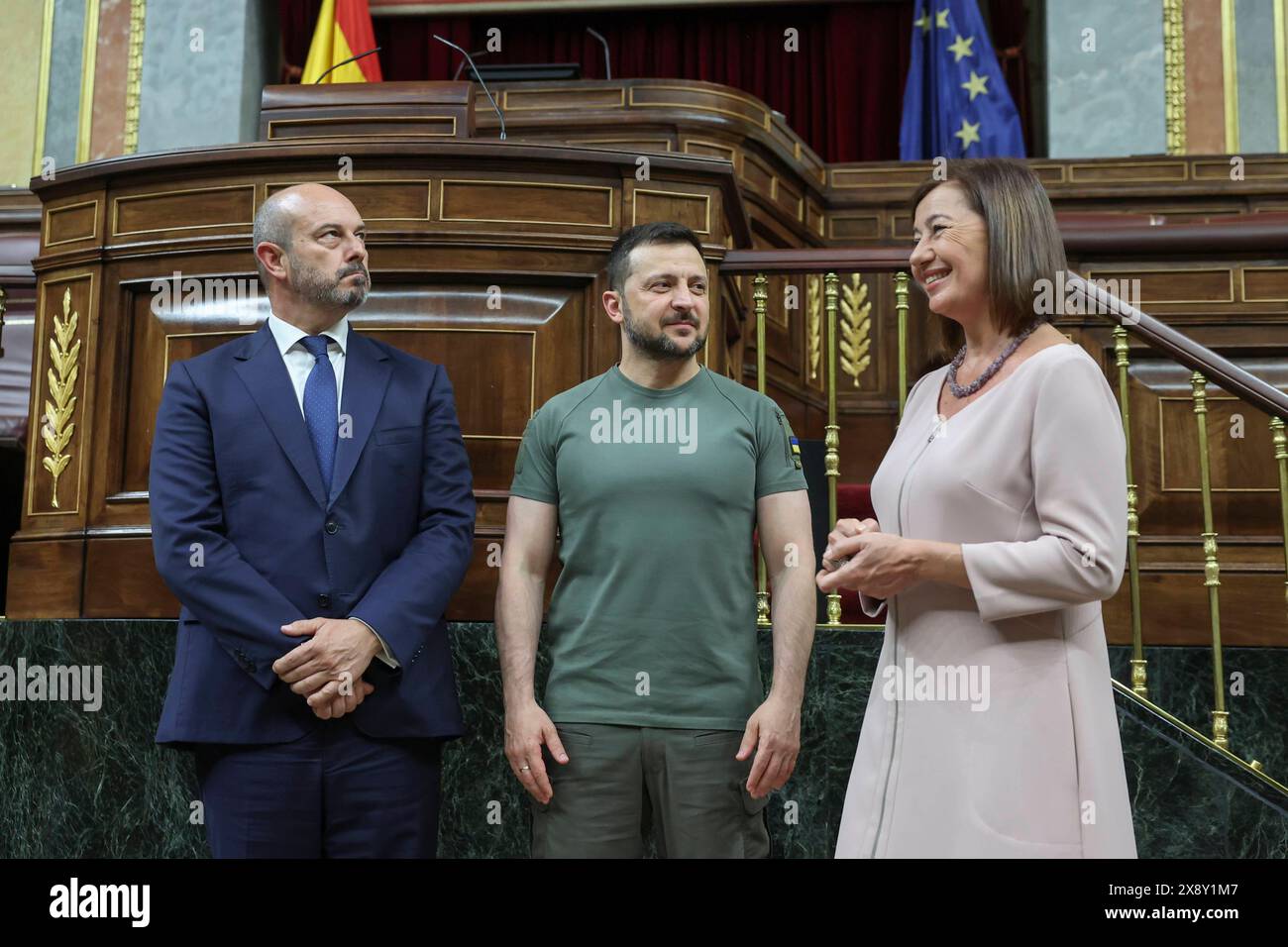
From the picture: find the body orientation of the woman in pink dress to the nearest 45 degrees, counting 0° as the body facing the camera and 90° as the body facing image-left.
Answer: approximately 45°

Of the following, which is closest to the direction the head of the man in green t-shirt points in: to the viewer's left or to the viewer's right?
to the viewer's right

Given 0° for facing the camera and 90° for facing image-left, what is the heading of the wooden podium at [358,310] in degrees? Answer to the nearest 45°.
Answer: approximately 0°

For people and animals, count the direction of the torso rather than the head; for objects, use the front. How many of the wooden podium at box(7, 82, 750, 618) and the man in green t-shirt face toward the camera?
2

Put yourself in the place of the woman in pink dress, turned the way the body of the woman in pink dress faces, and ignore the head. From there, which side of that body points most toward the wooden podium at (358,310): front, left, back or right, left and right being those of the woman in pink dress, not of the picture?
right

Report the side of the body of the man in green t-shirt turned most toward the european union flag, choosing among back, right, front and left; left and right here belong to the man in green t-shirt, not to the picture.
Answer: back

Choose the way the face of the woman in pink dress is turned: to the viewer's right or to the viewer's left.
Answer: to the viewer's left

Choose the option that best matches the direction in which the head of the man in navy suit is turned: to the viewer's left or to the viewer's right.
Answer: to the viewer's right

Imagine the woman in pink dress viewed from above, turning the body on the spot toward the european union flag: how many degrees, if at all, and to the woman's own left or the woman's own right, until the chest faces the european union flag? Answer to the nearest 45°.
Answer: approximately 135° to the woman's own right

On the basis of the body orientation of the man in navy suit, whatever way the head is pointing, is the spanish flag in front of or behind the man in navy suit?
behind

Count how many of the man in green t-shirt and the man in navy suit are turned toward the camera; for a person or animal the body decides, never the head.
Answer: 2
